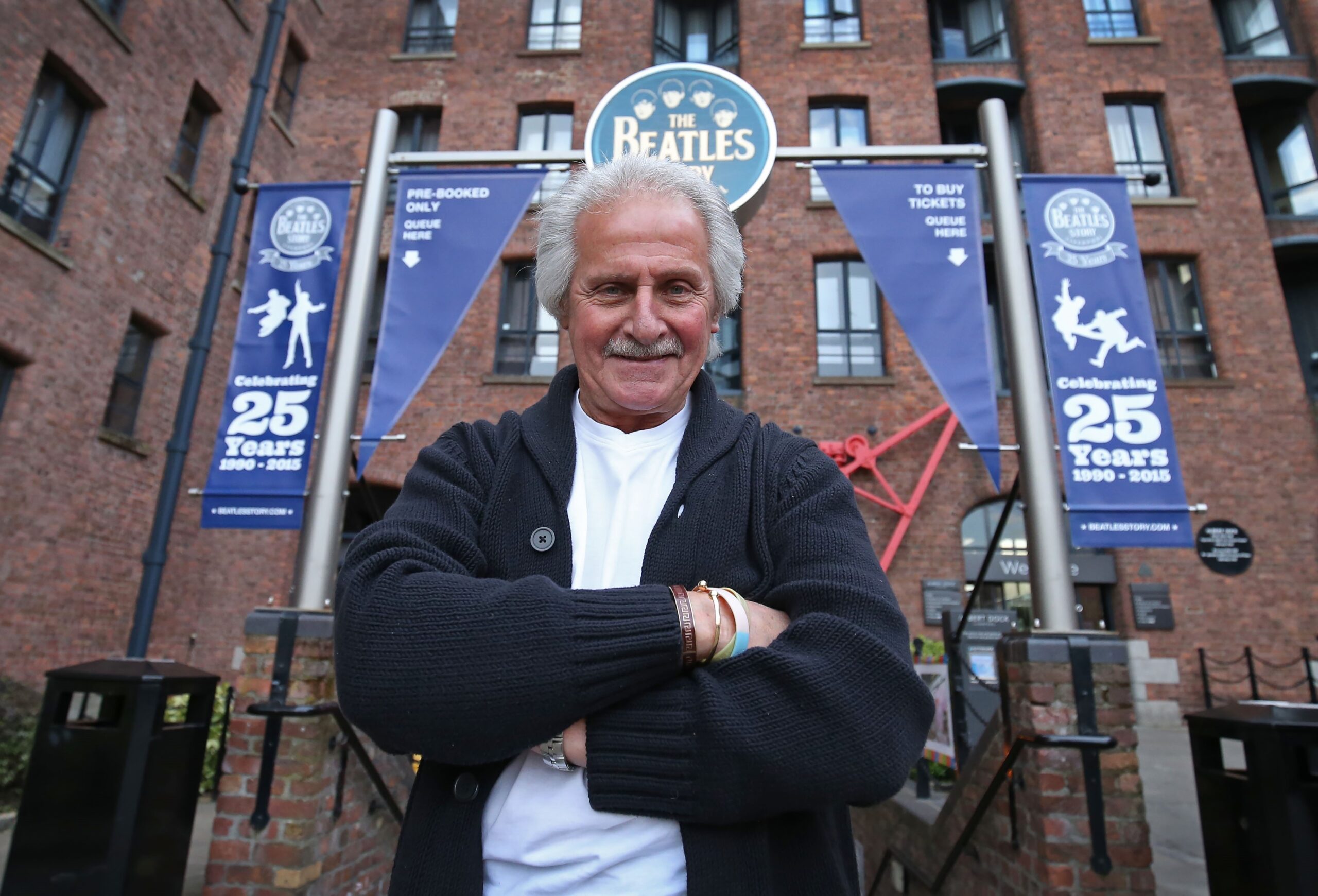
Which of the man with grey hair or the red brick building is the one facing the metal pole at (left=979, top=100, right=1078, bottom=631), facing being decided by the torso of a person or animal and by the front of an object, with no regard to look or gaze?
the red brick building

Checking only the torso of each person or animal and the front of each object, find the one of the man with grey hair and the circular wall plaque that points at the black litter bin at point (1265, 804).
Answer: the circular wall plaque

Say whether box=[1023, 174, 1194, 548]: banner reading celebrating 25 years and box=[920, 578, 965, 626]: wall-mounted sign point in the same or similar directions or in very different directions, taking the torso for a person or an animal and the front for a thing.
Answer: same or similar directions

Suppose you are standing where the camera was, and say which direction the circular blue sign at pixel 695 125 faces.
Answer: facing the viewer

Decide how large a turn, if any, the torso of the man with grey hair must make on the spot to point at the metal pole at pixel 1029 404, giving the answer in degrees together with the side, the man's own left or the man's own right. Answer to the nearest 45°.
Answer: approximately 135° to the man's own left

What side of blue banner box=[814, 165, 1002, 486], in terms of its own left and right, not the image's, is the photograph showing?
front

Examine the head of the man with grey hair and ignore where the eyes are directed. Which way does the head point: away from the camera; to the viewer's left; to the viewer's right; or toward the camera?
toward the camera

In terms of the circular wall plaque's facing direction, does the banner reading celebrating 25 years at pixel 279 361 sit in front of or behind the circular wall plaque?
in front

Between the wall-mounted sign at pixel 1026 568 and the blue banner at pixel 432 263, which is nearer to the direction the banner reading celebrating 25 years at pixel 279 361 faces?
the blue banner

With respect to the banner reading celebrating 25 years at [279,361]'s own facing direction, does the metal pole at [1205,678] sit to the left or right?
on its left

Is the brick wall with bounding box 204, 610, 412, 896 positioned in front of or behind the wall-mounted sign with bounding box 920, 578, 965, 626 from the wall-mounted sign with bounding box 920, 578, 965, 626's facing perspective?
in front

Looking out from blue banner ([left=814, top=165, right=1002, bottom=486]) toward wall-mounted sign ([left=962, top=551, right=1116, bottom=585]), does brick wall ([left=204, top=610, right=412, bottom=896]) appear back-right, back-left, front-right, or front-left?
back-left

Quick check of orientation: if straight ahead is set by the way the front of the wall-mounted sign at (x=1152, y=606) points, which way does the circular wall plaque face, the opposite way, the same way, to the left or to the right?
the same way

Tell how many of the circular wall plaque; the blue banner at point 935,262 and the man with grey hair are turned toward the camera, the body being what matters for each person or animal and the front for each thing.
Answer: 3

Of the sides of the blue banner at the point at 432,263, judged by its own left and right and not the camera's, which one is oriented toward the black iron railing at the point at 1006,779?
left

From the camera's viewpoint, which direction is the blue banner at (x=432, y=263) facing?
toward the camera

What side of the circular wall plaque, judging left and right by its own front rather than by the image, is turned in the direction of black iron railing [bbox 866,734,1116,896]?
front
